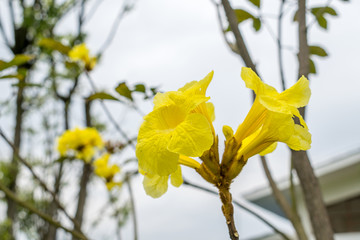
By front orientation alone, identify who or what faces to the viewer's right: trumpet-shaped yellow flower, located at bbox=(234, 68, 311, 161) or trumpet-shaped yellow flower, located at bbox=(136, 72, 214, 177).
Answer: trumpet-shaped yellow flower, located at bbox=(234, 68, 311, 161)

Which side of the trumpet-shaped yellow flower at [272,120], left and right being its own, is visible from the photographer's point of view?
right

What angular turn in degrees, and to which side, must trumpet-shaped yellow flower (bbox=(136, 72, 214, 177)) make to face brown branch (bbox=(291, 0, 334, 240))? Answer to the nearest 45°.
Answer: approximately 180°

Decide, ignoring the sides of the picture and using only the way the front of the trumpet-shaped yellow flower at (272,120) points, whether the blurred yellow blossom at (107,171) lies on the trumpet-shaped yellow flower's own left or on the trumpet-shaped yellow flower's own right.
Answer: on the trumpet-shaped yellow flower's own left

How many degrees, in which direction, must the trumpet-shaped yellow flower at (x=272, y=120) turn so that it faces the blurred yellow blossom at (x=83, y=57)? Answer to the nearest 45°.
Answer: approximately 135° to its left

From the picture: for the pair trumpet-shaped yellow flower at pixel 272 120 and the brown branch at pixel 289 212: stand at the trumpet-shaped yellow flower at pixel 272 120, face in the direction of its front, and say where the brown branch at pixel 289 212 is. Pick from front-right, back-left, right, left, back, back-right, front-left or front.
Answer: left

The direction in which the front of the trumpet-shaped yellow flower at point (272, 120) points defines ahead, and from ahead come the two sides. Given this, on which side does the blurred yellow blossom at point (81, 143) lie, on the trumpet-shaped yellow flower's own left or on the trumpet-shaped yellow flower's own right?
on the trumpet-shaped yellow flower's own left

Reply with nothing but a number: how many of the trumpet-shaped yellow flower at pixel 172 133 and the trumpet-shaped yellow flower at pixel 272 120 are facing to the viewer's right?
1
